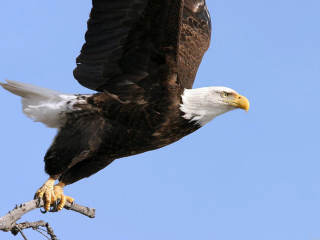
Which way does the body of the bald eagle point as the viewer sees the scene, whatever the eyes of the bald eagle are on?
to the viewer's right
